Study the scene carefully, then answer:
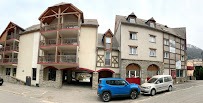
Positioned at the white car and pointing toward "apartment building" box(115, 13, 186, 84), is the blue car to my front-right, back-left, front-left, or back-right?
back-left

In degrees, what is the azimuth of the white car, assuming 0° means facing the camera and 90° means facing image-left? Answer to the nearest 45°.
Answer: approximately 45°

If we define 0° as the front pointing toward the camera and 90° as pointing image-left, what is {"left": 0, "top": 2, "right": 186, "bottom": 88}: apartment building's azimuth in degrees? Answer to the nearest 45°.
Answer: approximately 0°

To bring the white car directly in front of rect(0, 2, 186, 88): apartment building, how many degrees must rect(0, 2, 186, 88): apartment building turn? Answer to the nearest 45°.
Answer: approximately 45° to its left
